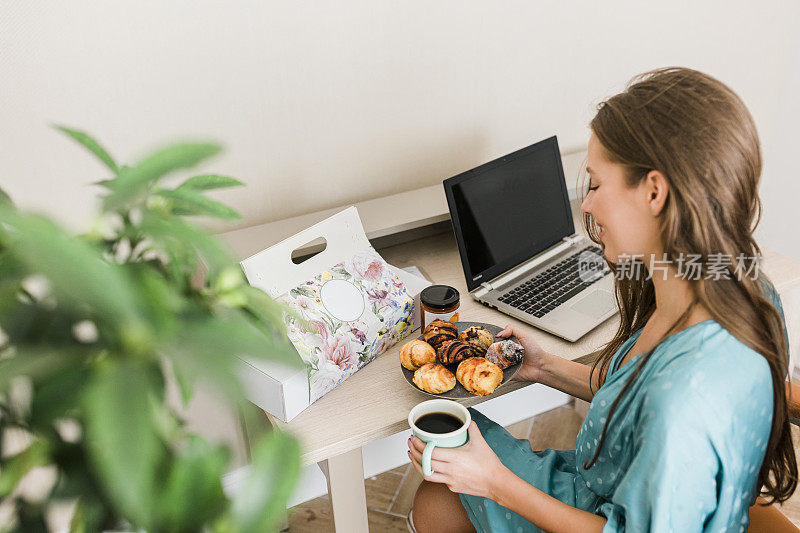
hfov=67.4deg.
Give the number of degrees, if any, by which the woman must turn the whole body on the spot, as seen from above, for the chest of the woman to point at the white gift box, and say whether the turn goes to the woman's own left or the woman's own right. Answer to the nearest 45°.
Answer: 0° — they already face it

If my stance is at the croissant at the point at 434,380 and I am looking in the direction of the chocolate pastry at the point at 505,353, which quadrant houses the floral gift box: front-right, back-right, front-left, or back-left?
back-left

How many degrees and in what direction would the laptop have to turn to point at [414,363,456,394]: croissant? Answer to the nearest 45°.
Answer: approximately 90° to its right

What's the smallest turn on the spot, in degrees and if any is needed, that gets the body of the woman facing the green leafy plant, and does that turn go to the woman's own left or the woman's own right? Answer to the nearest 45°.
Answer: approximately 45° to the woman's own left

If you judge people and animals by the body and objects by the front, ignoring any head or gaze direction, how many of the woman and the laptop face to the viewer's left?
1

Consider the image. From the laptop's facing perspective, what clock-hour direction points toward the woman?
The woman is roughly at 1 o'clock from the laptop.

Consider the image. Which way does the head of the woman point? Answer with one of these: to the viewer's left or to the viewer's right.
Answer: to the viewer's left

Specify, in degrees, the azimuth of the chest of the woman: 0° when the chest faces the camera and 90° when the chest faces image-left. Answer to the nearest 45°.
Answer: approximately 90°
